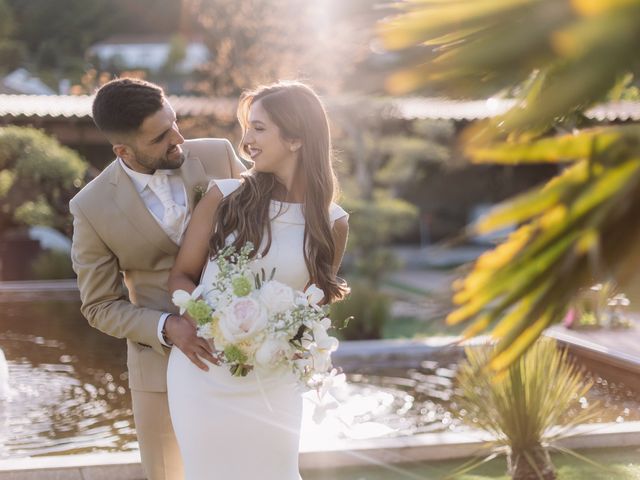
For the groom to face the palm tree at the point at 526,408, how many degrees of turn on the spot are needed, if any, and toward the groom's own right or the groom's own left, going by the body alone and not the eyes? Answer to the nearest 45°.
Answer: approximately 90° to the groom's own left

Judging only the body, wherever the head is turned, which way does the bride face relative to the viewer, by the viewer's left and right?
facing the viewer

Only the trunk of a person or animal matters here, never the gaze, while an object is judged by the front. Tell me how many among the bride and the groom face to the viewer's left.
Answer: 0

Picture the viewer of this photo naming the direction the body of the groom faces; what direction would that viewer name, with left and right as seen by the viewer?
facing the viewer and to the right of the viewer

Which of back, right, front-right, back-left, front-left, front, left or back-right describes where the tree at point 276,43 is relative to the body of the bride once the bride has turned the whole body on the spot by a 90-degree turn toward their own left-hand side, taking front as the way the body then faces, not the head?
left

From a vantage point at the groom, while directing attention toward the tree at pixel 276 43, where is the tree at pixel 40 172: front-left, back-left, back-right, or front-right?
front-left

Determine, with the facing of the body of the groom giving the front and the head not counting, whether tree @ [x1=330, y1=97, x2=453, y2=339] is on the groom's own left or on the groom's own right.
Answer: on the groom's own left

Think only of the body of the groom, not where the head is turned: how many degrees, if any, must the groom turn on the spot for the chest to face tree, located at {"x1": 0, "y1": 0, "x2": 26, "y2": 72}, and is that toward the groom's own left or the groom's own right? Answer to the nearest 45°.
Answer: approximately 135° to the groom's own left

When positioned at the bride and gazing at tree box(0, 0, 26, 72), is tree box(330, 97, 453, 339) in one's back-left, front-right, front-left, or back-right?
front-right

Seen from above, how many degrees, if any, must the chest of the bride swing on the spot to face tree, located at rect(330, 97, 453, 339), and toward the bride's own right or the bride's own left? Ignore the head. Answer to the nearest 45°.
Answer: approximately 180°
